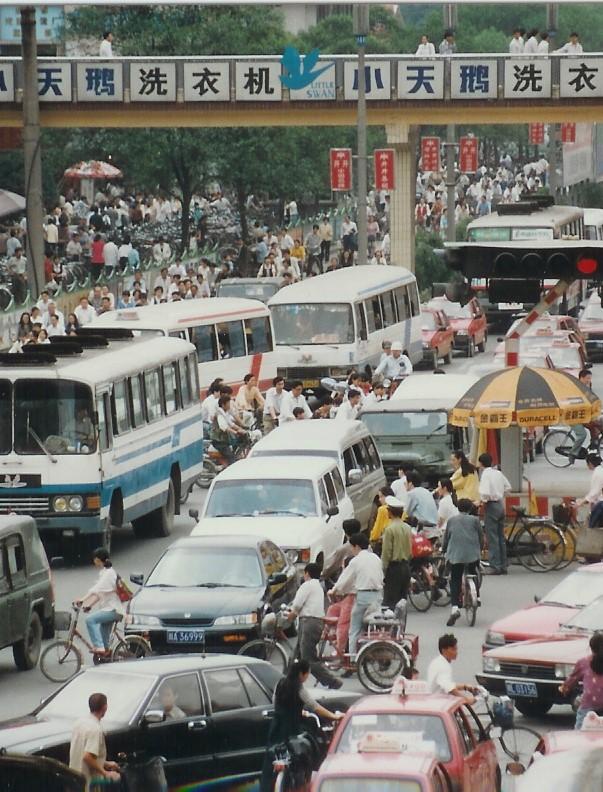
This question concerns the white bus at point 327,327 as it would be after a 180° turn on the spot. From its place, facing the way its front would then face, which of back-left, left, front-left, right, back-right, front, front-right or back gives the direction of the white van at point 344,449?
back-right

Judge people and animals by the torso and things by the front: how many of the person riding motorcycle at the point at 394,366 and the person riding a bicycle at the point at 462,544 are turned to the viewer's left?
0

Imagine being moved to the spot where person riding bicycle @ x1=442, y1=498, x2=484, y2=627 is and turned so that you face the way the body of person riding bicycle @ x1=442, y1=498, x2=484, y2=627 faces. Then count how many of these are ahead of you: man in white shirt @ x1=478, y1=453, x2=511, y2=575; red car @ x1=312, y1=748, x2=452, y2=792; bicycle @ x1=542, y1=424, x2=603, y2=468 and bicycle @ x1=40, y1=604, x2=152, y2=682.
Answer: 2

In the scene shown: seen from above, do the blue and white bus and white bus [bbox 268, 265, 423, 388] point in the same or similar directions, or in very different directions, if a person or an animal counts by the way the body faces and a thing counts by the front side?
same or similar directions

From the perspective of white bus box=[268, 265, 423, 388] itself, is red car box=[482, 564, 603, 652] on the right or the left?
on its left

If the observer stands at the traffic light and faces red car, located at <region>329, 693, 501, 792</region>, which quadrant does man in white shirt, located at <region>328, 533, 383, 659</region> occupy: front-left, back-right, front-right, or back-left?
front-right

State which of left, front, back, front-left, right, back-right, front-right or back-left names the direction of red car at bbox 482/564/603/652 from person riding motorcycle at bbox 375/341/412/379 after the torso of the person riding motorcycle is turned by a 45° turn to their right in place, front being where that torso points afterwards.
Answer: front-left

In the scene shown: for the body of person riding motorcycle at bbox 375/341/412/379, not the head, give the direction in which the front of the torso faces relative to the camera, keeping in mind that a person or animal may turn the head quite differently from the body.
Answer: toward the camera

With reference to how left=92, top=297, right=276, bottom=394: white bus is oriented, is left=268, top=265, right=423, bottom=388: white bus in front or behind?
behind

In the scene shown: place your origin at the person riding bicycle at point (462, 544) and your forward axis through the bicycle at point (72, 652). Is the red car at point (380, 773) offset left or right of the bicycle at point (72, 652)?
left

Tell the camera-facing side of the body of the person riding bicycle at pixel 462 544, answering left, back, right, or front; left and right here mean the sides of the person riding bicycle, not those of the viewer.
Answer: back

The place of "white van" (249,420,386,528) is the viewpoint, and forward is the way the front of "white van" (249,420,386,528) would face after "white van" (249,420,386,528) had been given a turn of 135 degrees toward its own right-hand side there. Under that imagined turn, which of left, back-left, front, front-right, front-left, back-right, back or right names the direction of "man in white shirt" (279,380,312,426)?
front

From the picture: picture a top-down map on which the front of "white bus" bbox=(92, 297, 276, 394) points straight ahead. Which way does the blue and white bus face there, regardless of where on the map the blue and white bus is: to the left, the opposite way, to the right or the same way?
the same way

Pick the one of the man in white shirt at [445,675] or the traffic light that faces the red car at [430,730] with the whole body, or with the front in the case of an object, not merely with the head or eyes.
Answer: the traffic light

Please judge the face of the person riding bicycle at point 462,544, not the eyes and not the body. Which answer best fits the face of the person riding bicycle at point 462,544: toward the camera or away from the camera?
away from the camera

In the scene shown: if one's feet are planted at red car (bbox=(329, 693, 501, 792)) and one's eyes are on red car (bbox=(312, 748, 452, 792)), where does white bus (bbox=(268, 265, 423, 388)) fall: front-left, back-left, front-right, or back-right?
back-right
